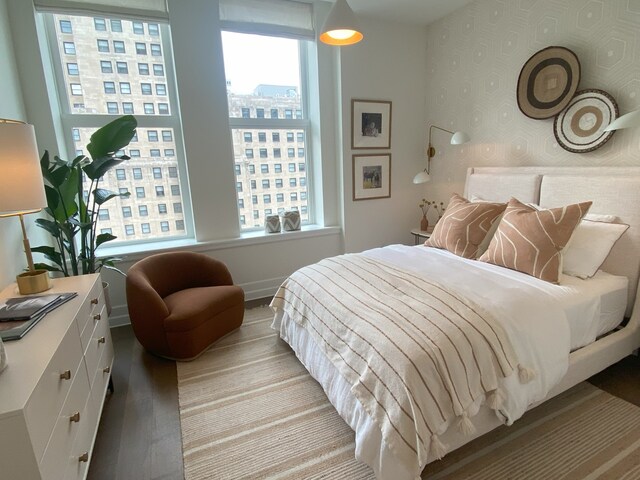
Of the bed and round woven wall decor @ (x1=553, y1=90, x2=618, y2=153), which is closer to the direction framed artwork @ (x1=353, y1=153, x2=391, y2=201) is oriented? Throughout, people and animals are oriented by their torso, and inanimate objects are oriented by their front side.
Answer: the bed

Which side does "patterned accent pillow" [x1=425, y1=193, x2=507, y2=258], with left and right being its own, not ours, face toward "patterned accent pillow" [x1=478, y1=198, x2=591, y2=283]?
left

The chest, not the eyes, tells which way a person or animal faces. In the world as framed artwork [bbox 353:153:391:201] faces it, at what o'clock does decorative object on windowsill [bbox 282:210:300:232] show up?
The decorative object on windowsill is roughly at 2 o'clock from the framed artwork.

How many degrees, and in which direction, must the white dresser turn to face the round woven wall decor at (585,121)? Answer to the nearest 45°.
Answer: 0° — it already faces it

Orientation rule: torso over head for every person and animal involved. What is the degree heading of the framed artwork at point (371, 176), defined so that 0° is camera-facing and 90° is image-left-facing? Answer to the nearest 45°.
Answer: approximately 0°

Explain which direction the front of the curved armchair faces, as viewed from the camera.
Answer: facing the viewer and to the right of the viewer

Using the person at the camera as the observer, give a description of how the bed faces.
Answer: facing the viewer and to the left of the viewer

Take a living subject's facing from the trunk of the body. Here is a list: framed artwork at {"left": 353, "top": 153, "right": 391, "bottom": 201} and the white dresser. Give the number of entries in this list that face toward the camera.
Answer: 1

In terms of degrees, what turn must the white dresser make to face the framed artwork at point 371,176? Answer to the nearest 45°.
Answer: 0° — it already faces it

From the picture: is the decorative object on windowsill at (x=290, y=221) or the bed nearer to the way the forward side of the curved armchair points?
the bed
